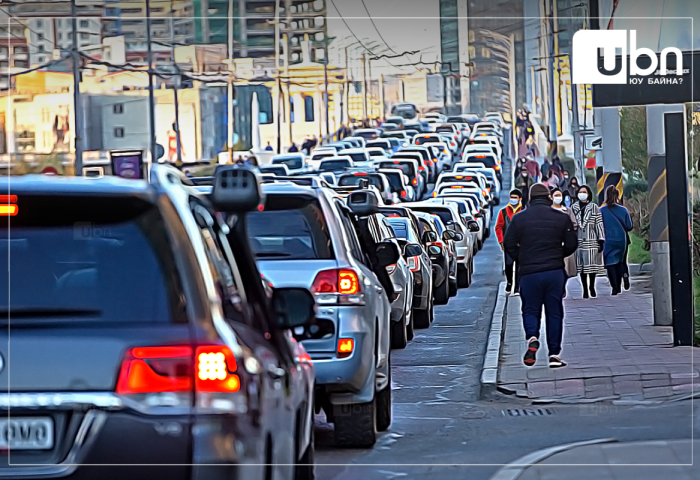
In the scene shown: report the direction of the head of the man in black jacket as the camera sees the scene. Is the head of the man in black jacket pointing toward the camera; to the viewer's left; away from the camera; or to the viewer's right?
away from the camera

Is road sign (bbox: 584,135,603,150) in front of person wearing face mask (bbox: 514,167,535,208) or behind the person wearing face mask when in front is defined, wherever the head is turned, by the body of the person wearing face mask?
behind

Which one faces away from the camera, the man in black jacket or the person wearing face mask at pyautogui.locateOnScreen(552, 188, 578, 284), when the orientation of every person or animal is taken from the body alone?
the man in black jacket

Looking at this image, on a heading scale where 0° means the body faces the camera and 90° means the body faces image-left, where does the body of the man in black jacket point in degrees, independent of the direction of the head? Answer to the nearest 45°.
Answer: approximately 180°

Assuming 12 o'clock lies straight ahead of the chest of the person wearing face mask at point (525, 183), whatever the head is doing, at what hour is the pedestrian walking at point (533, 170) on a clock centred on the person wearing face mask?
The pedestrian walking is roughly at 6 o'clock from the person wearing face mask.

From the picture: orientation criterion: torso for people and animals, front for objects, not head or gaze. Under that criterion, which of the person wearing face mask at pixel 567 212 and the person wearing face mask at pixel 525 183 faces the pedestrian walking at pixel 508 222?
the person wearing face mask at pixel 525 183

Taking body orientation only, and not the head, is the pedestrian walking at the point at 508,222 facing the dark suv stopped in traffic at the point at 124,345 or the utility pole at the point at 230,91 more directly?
the dark suv stopped in traffic

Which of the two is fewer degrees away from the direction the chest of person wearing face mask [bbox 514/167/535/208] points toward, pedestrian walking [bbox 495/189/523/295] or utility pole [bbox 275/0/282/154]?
the pedestrian walking

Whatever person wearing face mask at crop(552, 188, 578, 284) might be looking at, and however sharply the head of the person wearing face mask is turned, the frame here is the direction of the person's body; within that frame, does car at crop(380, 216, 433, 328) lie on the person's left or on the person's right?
on the person's right

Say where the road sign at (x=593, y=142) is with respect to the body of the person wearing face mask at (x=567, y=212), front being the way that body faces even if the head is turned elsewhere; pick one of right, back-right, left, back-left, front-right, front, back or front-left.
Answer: back
